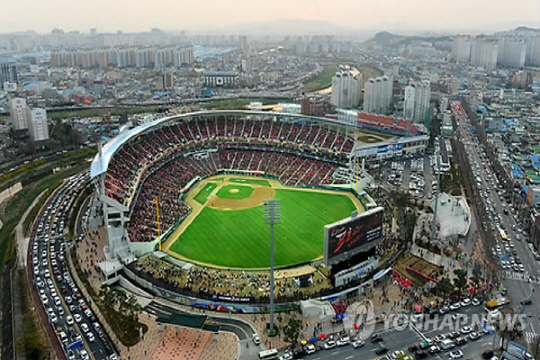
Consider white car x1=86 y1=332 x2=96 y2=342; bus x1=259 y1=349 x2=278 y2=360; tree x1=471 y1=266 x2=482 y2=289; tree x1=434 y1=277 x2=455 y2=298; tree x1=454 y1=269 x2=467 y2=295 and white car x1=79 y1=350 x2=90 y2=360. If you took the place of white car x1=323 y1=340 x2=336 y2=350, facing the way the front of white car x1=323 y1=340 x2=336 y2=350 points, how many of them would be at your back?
3
